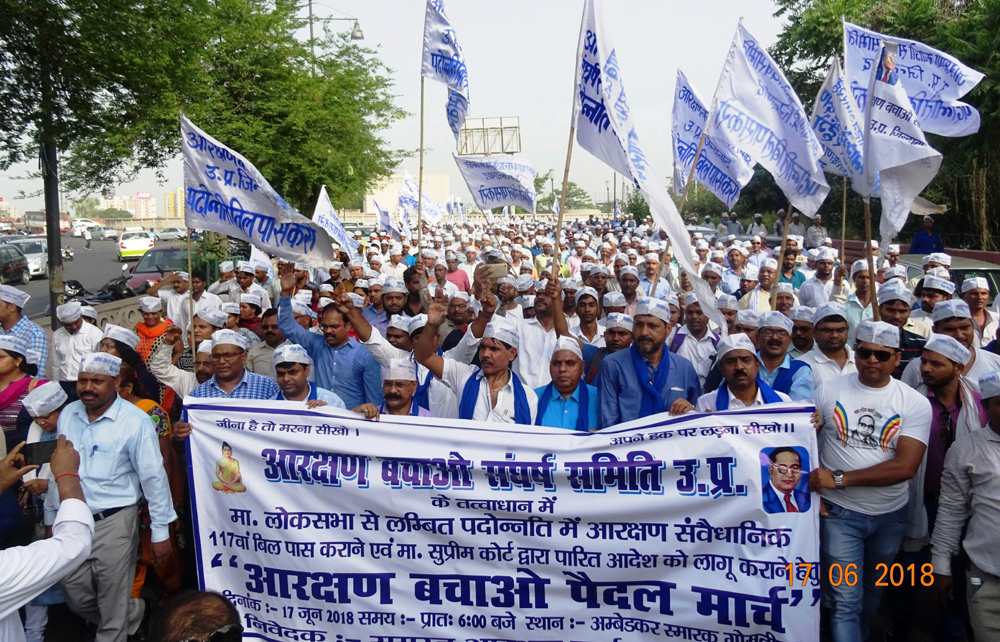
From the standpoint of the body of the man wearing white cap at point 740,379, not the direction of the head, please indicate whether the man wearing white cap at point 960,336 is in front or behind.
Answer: behind

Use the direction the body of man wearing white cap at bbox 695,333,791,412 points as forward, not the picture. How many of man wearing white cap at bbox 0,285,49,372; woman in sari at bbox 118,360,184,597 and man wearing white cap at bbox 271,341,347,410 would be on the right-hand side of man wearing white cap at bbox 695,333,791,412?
3

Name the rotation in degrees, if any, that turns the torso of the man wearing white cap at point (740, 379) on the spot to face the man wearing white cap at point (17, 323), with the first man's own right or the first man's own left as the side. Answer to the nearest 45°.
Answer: approximately 90° to the first man's own right

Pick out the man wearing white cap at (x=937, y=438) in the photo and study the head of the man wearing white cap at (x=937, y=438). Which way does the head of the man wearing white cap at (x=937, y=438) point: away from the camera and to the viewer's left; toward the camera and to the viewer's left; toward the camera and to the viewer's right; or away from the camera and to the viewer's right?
toward the camera and to the viewer's left

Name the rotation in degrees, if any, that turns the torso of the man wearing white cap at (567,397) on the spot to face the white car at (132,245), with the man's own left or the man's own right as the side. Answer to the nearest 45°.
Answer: approximately 135° to the man's own right

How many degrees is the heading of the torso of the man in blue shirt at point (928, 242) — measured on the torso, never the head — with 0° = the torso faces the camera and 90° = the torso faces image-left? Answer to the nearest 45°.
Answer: approximately 0°
